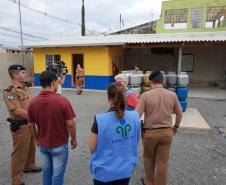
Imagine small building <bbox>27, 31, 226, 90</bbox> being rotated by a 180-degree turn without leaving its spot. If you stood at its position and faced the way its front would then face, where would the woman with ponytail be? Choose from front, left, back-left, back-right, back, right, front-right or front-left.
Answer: back

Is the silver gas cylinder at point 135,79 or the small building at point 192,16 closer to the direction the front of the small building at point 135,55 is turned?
the silver gas cylinder

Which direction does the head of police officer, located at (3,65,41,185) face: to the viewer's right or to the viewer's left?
to the viewer's right

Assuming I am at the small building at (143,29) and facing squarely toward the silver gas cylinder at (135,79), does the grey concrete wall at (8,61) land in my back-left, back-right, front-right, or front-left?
front-right

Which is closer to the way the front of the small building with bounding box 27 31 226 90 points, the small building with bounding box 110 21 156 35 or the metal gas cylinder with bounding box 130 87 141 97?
the metal gas cylinder

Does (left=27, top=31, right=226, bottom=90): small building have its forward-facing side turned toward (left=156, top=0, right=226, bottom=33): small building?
no

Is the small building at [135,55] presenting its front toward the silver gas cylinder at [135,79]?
yes

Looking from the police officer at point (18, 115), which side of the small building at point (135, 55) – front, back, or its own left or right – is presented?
front

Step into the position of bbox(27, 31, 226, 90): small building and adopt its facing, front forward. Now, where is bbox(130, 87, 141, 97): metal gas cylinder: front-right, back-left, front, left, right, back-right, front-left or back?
front

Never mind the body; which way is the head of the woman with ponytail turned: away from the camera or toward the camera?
away from the camera

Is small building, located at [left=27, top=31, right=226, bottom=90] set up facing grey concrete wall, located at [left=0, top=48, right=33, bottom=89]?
no

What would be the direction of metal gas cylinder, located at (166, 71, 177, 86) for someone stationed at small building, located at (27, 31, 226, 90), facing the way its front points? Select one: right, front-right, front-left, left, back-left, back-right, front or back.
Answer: front

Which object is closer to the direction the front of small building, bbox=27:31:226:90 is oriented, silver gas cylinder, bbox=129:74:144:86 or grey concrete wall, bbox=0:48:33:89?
the silver gas cylinder

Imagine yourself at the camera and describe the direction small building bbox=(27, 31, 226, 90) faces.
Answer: facing the viewer
